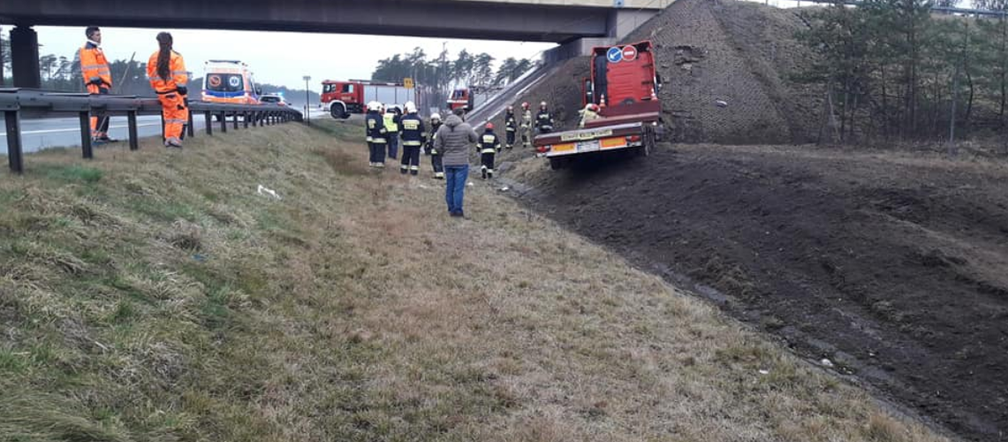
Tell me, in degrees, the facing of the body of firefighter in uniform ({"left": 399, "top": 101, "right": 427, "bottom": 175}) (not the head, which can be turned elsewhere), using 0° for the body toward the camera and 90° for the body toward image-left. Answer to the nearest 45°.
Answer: approximately 180°

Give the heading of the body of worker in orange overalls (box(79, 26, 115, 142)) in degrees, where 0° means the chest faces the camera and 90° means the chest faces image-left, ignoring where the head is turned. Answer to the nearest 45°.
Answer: approximately 270°

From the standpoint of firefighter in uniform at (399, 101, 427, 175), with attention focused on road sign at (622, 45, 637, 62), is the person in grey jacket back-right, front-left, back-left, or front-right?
back-right

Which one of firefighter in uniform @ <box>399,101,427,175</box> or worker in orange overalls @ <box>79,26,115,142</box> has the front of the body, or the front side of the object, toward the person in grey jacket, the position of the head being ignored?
the worker in orange overalls

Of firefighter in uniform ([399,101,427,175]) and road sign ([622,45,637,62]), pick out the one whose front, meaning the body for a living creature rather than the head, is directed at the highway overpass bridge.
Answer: the firefighter in uniform

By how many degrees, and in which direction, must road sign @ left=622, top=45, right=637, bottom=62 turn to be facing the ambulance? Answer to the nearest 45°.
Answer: approximately 135° to its right

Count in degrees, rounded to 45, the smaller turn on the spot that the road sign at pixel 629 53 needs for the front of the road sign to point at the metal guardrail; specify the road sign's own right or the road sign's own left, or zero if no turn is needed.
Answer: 0° — it already faces it
